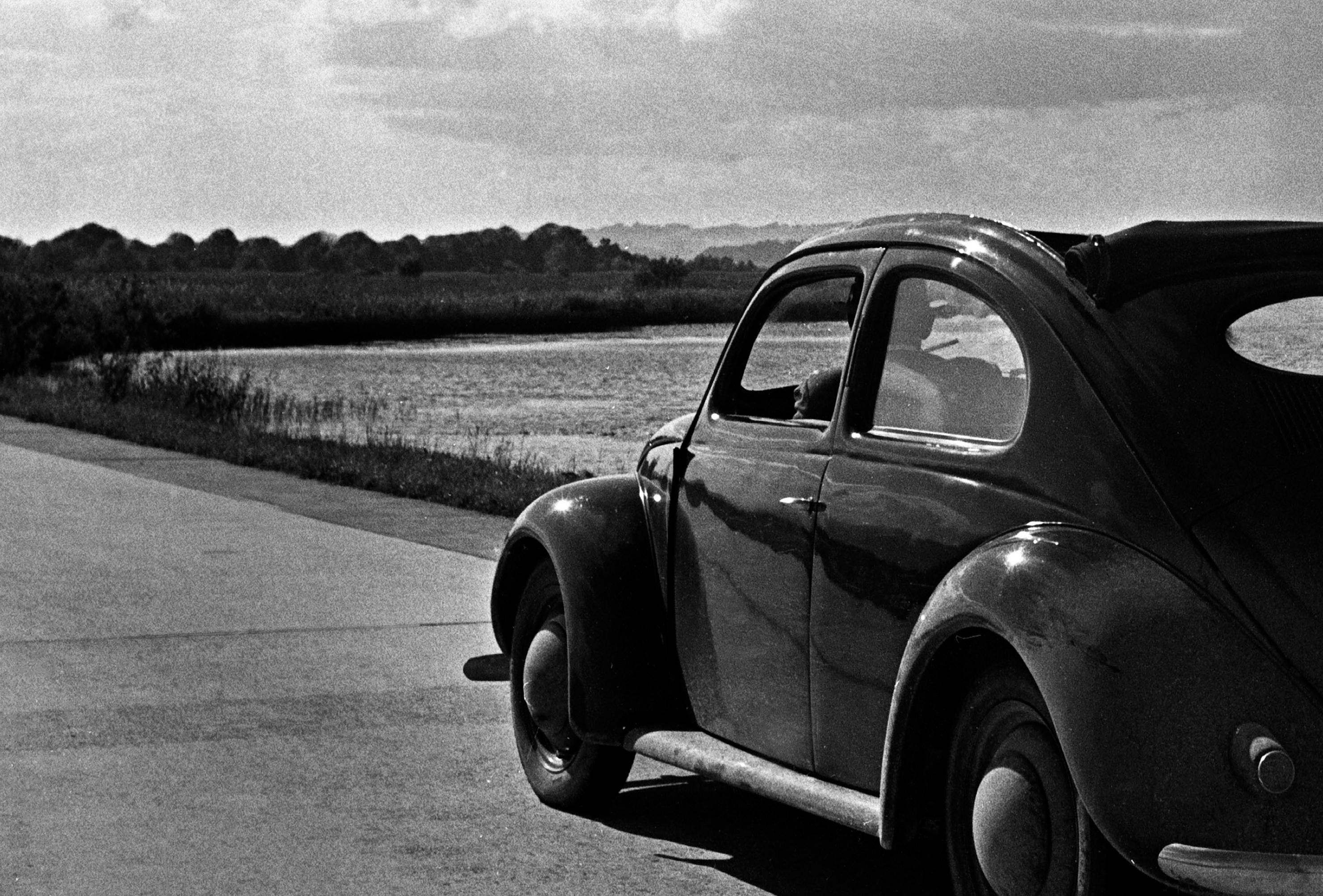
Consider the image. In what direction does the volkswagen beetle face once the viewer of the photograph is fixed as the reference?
facing away from the viewer and to the left of the viewer
